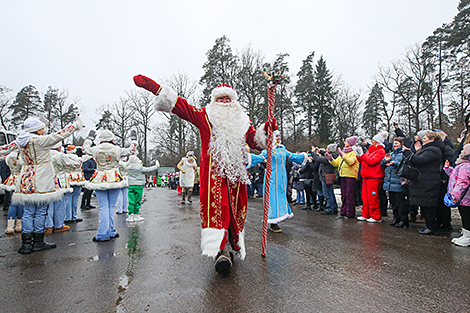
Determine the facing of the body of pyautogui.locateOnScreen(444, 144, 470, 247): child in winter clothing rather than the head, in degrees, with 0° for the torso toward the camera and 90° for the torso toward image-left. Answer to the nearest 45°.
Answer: approximately 90°

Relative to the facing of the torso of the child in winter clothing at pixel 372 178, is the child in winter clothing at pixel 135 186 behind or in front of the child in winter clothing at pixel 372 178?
in front

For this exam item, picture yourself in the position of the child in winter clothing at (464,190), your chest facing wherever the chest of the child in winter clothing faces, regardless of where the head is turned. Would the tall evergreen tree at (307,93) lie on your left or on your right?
on your right

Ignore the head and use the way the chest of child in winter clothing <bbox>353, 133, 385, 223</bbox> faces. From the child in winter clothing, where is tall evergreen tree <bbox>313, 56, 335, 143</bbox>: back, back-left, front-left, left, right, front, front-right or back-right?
right

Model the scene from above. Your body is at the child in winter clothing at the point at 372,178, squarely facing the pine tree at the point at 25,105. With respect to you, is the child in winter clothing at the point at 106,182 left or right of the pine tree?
left

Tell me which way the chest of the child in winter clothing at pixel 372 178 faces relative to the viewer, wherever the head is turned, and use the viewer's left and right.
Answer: facing to the left of the viewer
